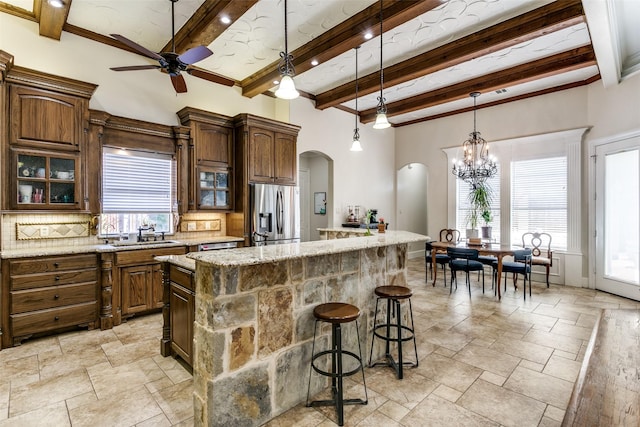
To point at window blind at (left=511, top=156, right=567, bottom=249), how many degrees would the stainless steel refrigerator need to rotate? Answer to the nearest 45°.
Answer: approximately 45° to its left

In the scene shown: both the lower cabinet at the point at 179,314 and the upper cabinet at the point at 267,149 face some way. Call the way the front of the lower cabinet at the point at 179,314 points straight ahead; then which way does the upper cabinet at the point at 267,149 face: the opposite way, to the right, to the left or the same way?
to the left

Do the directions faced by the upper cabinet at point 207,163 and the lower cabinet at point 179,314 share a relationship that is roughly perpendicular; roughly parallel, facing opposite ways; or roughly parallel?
roughly perpendicular

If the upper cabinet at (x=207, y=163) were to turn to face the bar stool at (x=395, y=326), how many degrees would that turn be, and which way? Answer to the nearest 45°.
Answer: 0° — it already faces it

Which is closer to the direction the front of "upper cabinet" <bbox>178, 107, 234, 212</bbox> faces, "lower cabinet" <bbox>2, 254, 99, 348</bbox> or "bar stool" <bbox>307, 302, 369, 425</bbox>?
the bar stool

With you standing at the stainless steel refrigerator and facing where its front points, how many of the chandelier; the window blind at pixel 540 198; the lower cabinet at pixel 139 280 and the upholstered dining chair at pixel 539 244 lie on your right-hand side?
1

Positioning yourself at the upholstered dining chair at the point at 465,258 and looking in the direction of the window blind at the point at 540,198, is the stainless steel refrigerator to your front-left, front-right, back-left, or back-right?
back-left

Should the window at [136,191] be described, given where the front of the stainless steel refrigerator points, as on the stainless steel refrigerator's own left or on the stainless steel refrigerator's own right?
on the stainless steel refrigerator's own right

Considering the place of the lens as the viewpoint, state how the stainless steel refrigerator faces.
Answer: facing the viewer and to the right of the viewer

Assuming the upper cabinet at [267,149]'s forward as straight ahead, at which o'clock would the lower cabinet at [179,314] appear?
The lower cabinet is roughly at 2 o'clock from the upper cabinet.
